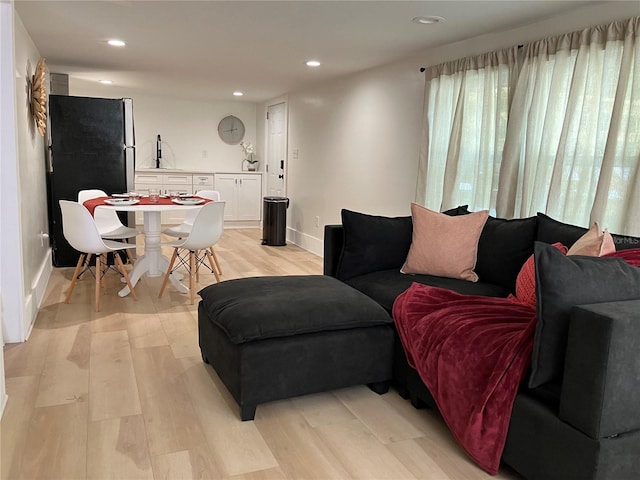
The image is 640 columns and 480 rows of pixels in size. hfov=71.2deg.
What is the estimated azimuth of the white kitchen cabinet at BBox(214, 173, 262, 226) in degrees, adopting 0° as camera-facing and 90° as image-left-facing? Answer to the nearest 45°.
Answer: approximately 0°

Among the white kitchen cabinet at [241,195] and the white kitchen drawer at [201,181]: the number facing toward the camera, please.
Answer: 2

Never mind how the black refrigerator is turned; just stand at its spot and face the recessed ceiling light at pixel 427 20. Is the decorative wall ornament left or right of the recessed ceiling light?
right

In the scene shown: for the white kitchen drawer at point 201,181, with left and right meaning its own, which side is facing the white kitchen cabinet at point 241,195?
left

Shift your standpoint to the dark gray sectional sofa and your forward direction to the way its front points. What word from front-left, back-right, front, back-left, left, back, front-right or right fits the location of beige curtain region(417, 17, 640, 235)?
back-right

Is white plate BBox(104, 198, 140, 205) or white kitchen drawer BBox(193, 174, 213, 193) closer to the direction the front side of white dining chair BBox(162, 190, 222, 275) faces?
the white plate
